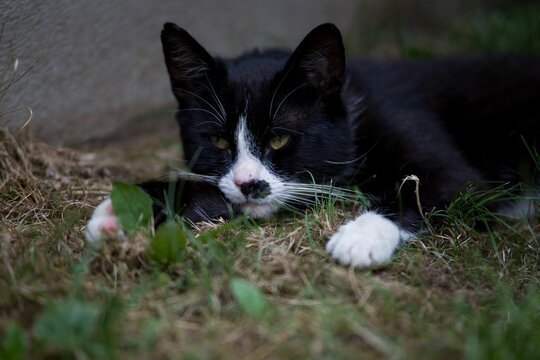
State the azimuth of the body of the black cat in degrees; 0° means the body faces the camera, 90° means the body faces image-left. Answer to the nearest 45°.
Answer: approximately 45°
